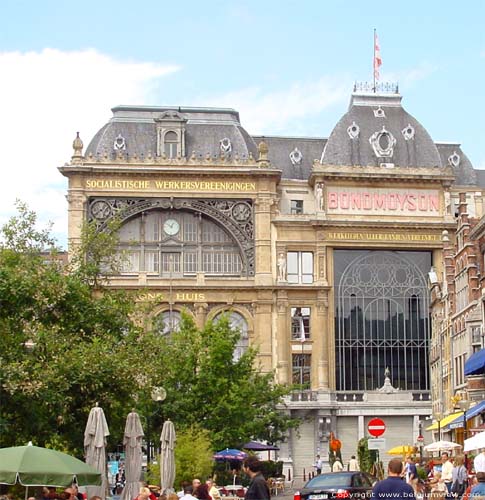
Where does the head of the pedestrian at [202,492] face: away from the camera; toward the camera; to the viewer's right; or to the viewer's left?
away from the camera

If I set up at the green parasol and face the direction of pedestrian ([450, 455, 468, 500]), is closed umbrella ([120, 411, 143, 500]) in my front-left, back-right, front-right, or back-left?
front-left

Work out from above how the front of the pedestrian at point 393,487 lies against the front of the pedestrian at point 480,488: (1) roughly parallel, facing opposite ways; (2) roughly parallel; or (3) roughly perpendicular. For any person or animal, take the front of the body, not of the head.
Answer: roughly parallel

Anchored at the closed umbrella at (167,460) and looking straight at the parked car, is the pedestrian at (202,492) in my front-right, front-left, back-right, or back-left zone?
front-right

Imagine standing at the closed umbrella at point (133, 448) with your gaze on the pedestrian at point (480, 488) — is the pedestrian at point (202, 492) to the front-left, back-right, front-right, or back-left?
front-right
